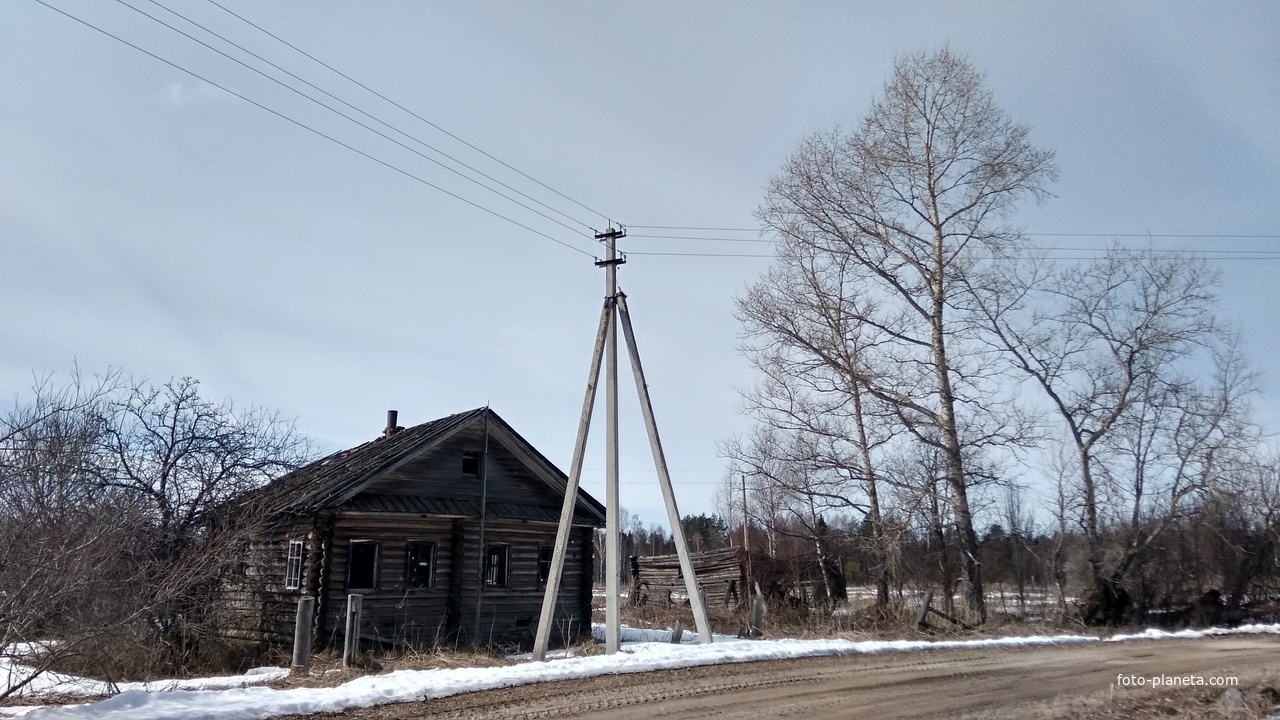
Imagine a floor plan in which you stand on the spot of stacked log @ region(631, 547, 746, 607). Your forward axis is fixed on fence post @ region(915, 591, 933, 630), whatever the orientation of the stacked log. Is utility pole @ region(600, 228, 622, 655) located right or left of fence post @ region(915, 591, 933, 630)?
right

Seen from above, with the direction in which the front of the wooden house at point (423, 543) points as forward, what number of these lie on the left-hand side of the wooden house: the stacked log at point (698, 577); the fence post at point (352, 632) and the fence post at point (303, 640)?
1

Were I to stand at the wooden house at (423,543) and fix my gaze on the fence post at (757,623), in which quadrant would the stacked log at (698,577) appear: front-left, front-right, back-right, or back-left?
front-left

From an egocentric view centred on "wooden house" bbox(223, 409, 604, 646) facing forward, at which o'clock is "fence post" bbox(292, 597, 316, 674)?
The fence post is roughly at 2 o'clock from the wooden house.

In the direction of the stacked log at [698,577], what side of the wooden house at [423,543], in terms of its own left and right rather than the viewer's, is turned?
left

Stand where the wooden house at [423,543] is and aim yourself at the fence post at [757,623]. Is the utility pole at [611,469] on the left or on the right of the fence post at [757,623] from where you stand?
right

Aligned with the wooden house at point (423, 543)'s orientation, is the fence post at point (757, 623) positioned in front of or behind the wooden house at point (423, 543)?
in front

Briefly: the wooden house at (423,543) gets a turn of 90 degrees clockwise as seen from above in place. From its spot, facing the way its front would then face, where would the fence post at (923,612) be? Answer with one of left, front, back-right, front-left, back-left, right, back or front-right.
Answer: back-left

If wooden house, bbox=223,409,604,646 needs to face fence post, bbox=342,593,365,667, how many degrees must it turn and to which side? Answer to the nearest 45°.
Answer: approximately 45° to its right

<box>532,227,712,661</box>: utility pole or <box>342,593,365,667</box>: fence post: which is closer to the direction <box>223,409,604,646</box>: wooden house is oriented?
the utility pole

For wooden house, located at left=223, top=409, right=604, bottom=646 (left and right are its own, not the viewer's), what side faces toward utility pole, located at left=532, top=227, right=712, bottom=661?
front

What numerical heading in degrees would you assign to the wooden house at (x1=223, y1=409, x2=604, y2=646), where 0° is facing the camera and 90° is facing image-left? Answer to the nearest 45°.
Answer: approximately 315°

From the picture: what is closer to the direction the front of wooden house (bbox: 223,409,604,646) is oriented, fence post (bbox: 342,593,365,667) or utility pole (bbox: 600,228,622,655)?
the utility pole

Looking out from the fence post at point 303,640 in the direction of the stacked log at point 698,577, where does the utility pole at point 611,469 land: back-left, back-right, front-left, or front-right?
front-right
